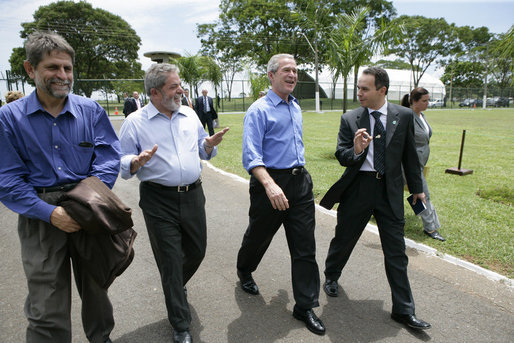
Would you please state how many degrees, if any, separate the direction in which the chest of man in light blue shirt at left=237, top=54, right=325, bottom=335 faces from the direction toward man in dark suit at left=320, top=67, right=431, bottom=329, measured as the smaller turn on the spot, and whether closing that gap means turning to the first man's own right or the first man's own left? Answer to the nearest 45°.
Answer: approximately 45° to the first man's own left

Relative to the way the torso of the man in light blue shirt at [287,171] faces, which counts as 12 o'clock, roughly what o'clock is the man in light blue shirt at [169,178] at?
the man in light blue shirt at [169,178] is roughly at 4 o'clock from the man in light blue shirt at [287,171].

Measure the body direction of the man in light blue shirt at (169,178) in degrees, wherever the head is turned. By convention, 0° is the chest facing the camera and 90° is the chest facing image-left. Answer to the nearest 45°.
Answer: approximately 315°

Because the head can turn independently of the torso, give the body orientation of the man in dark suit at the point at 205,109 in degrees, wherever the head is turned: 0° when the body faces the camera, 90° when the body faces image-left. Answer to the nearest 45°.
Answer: approximately 0°

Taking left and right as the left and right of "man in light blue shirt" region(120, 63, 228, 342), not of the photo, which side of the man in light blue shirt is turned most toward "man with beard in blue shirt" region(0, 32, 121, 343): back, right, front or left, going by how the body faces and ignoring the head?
right

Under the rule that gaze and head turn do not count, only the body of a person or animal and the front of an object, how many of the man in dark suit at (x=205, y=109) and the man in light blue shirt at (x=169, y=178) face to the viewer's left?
0

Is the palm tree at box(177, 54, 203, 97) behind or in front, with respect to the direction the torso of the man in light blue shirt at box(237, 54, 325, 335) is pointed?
behind

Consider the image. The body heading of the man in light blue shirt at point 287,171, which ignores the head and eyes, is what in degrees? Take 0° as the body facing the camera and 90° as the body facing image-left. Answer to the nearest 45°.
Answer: approximately 315°

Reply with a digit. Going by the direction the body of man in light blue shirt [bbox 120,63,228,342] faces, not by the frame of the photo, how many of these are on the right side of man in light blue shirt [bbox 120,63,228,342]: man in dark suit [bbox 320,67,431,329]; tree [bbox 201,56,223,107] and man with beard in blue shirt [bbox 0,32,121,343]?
1

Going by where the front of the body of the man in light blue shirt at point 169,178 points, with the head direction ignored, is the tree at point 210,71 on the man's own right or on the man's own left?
on the man's own left

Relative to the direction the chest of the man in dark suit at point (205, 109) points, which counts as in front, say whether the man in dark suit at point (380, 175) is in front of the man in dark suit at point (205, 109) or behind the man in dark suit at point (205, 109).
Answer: in front

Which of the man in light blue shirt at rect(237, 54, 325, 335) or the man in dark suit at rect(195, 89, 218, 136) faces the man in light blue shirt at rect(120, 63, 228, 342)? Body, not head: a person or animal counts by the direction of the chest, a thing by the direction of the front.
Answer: the man in dark suit

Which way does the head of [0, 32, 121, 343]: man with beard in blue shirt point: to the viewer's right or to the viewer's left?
to the viewer's right
